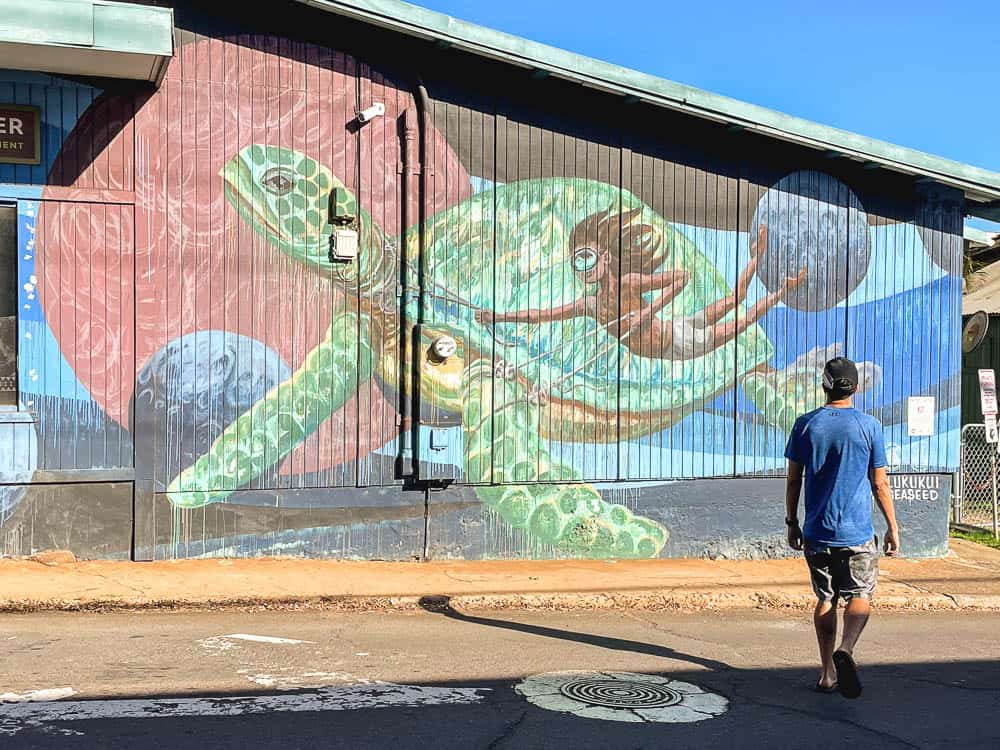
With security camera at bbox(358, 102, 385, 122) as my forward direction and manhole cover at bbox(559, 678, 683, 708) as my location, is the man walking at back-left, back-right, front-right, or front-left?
back-right

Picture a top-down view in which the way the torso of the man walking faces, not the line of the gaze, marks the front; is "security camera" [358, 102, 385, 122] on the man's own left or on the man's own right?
on the man's own left

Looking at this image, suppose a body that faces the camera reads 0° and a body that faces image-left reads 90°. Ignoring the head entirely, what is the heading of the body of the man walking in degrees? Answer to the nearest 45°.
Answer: approximately 180°

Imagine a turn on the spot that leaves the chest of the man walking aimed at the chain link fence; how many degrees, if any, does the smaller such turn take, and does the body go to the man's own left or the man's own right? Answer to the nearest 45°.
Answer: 0° — they already face it

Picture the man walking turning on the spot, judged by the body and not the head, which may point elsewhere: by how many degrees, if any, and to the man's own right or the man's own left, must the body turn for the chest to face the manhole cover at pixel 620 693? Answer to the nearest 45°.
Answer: approximately 90° to the man's own left

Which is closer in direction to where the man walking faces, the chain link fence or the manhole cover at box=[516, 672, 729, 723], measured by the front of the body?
the chain link fence

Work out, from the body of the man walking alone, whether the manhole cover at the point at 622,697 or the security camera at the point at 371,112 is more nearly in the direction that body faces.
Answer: the security camera
